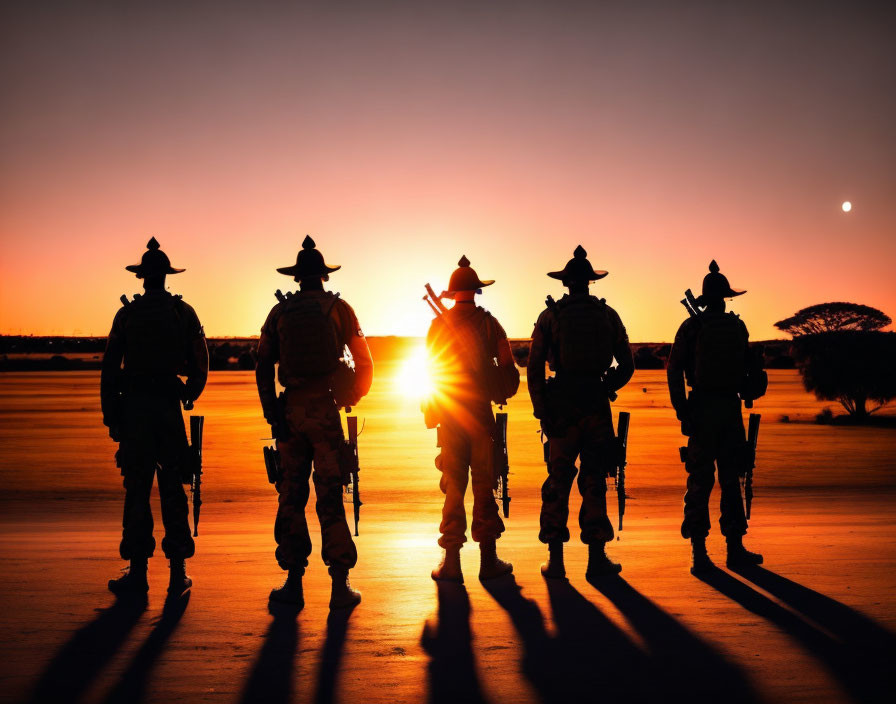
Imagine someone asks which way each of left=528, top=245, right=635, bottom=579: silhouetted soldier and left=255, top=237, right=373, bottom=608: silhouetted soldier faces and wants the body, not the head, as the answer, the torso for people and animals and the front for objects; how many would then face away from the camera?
2

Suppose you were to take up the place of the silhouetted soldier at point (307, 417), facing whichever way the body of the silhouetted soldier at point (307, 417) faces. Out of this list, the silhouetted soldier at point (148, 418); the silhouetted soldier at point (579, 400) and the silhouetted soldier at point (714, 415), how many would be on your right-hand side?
2

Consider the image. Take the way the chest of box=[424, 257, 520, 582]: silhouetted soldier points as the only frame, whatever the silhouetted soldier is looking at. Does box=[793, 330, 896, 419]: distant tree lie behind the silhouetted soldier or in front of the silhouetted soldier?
in front

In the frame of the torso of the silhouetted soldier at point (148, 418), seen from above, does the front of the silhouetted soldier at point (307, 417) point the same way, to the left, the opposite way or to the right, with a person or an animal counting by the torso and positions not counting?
the same way

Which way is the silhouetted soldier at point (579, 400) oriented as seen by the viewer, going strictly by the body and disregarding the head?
away from the camera

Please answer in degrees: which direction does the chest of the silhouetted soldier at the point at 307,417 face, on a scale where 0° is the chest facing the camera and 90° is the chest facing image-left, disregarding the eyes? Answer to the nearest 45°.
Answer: approximately 180°

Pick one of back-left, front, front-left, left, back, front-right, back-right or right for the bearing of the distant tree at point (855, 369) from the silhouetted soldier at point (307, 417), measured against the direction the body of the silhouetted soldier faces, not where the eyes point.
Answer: front-right

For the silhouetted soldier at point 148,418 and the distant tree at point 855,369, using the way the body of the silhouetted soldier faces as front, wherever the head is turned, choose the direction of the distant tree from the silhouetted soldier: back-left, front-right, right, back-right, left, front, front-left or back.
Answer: front-right

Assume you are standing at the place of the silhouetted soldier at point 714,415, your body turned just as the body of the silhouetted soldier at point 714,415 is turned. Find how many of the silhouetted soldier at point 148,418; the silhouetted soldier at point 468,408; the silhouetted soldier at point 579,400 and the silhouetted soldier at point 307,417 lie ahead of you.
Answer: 0

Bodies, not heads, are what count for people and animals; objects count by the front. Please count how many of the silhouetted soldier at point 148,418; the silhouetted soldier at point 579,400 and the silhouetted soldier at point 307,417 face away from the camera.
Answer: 3

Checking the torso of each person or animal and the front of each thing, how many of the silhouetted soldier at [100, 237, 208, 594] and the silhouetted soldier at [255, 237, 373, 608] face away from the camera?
2

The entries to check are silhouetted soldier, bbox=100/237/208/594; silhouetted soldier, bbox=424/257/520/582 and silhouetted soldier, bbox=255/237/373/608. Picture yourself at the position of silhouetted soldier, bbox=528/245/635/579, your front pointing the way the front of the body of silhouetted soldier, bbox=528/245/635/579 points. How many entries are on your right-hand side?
0

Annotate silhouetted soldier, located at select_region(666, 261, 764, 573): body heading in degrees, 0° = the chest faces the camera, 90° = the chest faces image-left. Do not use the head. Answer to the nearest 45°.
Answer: approximately 225°

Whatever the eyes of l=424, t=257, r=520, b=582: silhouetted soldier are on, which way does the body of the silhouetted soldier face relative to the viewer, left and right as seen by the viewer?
facing away from the viewer and to the right of the viewer

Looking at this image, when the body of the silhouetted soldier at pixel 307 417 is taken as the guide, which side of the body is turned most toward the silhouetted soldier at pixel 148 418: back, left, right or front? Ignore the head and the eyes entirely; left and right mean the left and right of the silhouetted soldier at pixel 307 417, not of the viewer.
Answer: left
